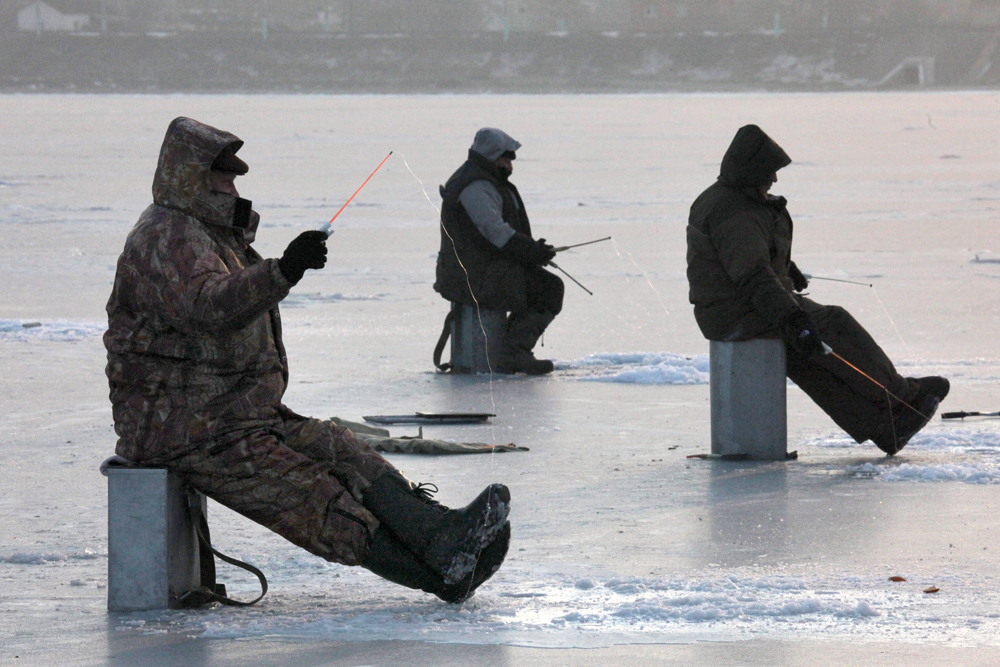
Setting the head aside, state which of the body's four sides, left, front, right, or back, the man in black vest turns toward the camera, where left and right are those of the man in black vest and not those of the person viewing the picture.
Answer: right

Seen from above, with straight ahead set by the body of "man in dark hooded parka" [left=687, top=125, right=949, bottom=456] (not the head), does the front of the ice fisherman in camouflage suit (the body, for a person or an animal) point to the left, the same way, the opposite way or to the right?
the same way

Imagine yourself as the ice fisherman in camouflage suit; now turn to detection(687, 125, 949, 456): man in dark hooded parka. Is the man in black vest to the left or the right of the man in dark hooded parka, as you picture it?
left

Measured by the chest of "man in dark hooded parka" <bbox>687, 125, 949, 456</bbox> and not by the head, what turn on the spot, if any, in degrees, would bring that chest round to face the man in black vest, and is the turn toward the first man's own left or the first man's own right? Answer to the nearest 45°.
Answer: approximately 135° to the first man's own left

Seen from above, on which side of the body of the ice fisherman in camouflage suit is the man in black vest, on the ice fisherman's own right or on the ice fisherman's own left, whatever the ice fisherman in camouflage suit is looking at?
on the ice fisherman's own left

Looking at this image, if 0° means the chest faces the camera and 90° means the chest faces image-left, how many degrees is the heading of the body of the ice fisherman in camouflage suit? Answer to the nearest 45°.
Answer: approximately 270°

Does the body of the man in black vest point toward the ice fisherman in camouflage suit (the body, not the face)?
no

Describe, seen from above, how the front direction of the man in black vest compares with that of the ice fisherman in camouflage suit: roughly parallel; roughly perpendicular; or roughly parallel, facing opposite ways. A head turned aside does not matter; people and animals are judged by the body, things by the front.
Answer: roughly parallel

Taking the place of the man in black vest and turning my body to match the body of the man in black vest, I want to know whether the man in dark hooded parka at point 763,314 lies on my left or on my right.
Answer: on my right

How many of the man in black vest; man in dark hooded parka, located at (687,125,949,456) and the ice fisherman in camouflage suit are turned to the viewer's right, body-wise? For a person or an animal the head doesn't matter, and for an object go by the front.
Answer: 3

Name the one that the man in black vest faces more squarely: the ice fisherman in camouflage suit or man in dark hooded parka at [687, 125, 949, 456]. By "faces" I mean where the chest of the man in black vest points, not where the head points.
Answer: the man in dark hooded parka

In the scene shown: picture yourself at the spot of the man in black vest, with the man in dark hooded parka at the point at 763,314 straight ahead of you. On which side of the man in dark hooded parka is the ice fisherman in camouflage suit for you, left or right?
right

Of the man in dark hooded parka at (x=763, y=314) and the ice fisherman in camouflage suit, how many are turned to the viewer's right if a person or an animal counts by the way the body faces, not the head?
2

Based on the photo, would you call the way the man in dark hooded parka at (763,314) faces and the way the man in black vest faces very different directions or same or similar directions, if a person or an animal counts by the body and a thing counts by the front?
same or similar directions

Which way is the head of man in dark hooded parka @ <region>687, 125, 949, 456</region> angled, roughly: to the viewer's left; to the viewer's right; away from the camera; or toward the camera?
to the viewer's right

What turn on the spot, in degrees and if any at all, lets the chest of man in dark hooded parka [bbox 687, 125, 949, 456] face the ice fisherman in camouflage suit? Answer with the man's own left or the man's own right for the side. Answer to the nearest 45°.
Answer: approximately 135° to the man's own right

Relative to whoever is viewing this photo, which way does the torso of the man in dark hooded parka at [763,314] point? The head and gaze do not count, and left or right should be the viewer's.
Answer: facing to the right of the viewer
